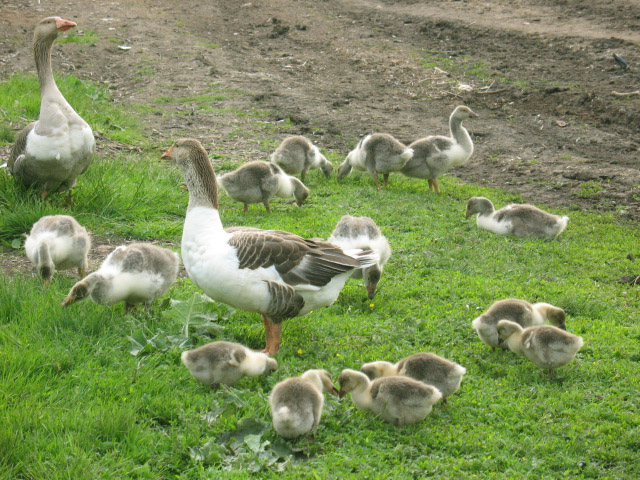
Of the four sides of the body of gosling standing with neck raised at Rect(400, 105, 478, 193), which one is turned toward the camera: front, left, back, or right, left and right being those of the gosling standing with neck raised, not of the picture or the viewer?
right

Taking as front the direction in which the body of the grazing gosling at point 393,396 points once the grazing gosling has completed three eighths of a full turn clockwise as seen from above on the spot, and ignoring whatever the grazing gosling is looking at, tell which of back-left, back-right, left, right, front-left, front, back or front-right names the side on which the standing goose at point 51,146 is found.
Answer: left

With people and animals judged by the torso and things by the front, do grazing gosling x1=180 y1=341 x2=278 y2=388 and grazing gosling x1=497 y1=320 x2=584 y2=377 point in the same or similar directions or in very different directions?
very different directions

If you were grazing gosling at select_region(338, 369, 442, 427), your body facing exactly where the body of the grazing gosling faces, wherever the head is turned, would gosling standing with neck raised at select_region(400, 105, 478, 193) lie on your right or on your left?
on your right

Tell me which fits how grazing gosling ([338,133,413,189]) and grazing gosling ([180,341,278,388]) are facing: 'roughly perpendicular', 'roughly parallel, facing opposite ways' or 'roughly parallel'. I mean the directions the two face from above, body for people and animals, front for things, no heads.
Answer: roughly parallel, facing opposite ways

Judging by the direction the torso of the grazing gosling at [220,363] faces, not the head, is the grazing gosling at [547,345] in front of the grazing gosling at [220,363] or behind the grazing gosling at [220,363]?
in front

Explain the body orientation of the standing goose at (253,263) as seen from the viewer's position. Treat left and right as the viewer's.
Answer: facing to the left of the viewer

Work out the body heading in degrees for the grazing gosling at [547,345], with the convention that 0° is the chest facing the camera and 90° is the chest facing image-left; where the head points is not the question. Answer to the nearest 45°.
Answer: approximately 90°

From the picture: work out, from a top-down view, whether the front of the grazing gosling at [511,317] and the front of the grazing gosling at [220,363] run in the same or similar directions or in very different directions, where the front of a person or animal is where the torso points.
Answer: same or similar directions

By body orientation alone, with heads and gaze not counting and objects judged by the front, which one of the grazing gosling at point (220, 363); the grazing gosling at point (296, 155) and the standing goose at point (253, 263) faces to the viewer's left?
the standing goose

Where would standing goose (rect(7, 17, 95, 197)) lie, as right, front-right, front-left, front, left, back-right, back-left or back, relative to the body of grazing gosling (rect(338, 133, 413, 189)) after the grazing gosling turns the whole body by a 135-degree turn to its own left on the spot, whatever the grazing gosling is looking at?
right

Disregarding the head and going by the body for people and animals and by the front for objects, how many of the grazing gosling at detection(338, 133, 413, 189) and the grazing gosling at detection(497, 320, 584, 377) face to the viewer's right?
0

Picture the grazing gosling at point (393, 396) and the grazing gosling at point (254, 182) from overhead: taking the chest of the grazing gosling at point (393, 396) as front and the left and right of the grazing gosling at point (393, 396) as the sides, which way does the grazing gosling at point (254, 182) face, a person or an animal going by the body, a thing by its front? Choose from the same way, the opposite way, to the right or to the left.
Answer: the opposite way

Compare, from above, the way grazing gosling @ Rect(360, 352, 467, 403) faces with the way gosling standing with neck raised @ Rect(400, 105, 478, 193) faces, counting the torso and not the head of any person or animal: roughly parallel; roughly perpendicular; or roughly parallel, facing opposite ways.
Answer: roughly parallel, facing opposite ways

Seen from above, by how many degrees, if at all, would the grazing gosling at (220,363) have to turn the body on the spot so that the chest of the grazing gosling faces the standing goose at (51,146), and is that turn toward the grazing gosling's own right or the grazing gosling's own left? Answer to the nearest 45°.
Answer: approximately 135° to the grazing gosling's own left

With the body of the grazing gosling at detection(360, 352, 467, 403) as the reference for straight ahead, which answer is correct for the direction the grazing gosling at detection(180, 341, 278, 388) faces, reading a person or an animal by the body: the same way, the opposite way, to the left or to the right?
the opposite way

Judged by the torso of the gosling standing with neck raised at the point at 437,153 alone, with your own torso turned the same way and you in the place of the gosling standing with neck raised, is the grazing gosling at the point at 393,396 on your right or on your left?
on your right

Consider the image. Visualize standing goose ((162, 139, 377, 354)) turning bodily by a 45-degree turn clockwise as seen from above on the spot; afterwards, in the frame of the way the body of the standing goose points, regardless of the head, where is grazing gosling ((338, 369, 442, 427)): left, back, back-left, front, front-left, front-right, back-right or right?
back

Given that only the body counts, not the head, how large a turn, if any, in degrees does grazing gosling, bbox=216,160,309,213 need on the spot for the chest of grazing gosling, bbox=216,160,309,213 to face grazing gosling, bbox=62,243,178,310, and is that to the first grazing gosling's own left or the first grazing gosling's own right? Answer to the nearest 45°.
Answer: approximately 90° to the first grazing gosling's own right

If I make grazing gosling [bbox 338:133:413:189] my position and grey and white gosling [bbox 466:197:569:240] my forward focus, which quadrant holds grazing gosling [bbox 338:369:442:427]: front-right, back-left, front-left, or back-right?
front-right

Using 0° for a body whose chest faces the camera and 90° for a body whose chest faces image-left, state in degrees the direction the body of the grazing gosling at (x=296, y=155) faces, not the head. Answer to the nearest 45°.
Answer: approximately 270°
